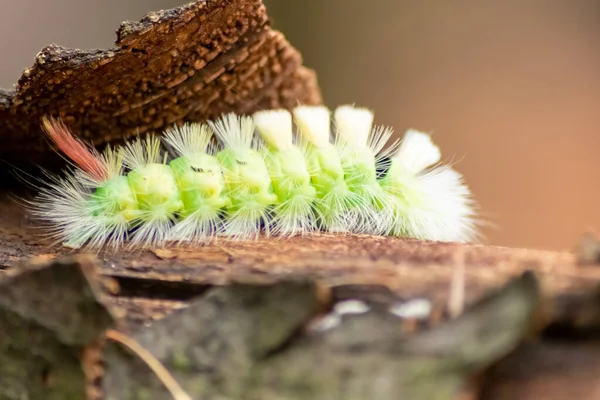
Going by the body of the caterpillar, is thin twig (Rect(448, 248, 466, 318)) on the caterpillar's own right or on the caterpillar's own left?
on the caterpillar's own right

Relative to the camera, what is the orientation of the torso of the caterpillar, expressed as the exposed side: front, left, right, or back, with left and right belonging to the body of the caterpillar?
right
